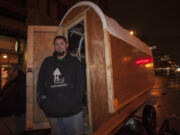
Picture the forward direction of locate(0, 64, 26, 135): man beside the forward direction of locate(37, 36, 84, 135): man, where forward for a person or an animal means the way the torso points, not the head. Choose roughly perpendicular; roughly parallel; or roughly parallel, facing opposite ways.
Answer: roughly perpendicular

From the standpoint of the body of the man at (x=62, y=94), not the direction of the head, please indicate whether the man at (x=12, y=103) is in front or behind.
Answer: behind

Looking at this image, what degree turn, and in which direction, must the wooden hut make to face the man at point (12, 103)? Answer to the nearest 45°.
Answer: approximately 45° to its right

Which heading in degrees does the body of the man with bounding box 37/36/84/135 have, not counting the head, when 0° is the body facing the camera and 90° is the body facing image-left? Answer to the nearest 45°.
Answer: approximately 0°

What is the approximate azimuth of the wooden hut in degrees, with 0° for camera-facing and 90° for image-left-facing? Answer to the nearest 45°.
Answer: approximately 45°
